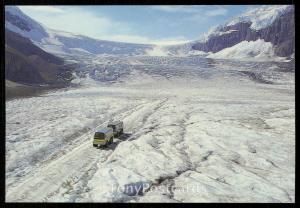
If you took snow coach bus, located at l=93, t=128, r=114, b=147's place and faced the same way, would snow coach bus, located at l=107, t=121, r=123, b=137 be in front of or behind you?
behind

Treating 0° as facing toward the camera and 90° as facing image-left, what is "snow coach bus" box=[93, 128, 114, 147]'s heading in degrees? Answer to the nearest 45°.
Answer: approximately 45°
